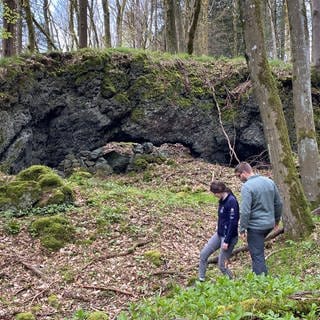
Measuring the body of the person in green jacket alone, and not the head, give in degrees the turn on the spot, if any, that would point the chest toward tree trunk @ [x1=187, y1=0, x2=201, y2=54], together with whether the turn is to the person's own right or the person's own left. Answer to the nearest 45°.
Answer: approximately 45° to the person's own right

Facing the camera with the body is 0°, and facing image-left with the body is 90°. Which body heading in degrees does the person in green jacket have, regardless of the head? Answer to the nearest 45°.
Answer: approximately 135°

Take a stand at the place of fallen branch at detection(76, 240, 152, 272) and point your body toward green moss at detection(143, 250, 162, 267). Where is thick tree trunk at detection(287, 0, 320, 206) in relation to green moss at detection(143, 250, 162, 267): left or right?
left

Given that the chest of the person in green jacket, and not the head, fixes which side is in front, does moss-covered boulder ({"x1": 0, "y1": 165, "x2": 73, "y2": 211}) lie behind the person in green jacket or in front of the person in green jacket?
in front

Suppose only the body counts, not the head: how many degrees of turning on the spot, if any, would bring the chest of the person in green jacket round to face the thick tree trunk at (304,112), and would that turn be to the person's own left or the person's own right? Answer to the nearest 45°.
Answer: approximately 45° to the person's own right

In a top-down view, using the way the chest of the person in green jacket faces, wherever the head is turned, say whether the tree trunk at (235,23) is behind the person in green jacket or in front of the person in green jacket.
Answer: in front

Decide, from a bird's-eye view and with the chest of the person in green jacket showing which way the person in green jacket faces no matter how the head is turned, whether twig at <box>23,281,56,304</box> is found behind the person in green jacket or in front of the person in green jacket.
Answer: in front

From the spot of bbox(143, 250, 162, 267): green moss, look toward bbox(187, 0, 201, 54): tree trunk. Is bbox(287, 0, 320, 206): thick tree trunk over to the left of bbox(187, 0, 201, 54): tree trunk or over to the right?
right

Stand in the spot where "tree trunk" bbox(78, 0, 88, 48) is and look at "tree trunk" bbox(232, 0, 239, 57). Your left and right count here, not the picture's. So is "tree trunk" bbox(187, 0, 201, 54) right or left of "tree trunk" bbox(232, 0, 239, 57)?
right
